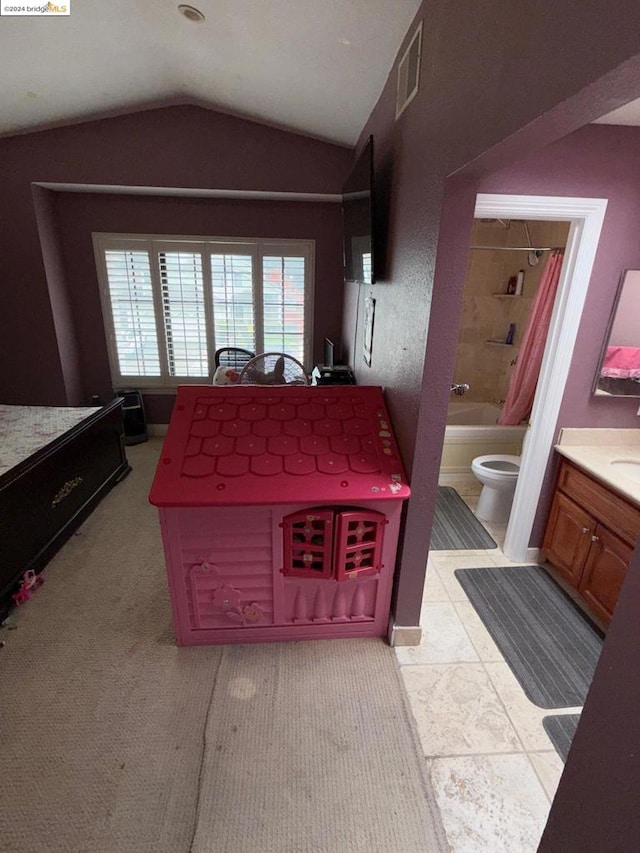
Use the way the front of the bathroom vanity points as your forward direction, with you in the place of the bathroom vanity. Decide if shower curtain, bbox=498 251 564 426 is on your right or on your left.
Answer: on your right

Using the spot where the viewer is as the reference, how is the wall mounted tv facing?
facing to the left of the viewer

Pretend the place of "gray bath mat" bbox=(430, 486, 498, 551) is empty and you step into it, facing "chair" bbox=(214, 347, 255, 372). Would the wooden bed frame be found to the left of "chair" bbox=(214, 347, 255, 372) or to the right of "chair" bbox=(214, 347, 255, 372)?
left

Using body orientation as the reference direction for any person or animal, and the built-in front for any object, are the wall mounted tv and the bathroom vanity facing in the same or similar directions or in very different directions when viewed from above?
same or similar directions

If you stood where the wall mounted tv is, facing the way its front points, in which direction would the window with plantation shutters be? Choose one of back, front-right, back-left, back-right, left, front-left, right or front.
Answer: front-right

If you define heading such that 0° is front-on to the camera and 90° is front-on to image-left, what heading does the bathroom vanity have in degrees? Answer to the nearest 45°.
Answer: approximately 45°

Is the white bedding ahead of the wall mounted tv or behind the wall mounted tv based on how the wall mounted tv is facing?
ahead

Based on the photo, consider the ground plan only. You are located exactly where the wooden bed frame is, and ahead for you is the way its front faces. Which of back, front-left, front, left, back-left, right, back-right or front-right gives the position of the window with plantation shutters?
left

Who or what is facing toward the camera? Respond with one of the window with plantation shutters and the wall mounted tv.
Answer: the window with plantation shutters

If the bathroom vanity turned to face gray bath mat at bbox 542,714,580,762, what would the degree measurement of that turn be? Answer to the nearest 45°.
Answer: approximately 45° to its left

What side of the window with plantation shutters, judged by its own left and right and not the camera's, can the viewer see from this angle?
front

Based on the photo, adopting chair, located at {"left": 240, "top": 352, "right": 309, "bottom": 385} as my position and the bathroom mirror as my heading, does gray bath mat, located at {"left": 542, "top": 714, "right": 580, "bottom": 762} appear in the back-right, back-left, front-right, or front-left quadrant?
front-right
